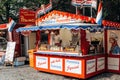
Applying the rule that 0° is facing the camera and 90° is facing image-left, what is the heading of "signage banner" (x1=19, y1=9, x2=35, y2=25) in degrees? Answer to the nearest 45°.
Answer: approximately 0°

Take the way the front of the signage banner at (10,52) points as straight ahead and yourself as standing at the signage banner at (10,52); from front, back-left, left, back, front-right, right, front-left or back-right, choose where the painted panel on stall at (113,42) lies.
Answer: front-left

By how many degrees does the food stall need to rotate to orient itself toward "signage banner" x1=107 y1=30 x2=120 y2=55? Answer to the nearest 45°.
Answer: approximately 135° to its left

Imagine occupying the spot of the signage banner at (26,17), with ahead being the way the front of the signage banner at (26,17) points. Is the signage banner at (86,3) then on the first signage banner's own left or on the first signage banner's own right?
on the first signage banner's own left

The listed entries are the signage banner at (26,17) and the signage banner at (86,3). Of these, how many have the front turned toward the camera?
2

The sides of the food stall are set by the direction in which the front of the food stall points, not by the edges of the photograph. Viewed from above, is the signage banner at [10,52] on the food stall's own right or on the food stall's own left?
on the food stall's own right

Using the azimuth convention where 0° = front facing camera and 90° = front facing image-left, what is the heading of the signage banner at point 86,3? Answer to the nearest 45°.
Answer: approximately 0°
